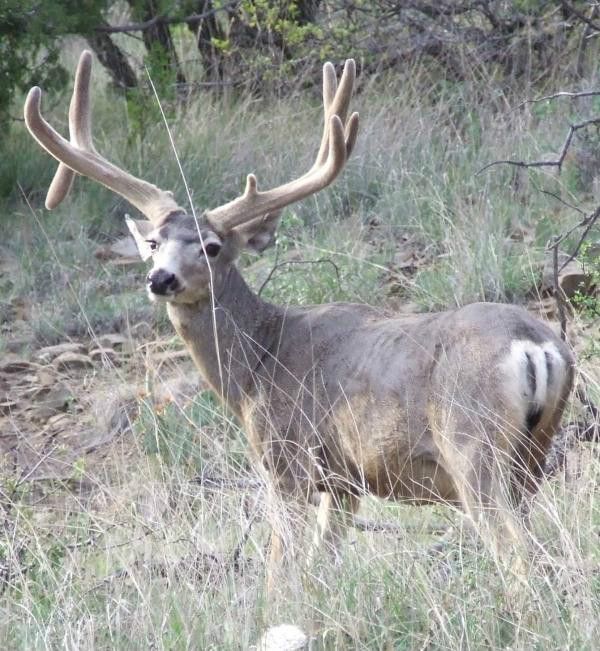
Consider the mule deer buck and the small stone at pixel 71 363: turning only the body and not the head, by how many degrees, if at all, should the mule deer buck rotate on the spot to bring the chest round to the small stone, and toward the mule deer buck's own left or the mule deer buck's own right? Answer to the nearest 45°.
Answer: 0° — it already faces it

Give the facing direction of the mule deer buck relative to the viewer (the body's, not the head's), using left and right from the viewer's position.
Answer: facing away from the viewer and to the left of the viewer

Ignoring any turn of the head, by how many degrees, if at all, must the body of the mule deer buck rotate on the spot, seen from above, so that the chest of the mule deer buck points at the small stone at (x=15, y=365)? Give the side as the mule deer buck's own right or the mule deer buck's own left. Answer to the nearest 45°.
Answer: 0° — it already faces it

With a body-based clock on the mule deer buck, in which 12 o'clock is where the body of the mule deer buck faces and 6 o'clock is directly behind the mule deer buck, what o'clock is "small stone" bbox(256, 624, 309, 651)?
The small stone is roughly at 8 o'clock from the mule deer buck.

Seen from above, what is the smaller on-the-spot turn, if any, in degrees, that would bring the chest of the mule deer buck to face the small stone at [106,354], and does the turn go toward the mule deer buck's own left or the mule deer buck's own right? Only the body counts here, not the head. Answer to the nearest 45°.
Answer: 0° — it already faces it
